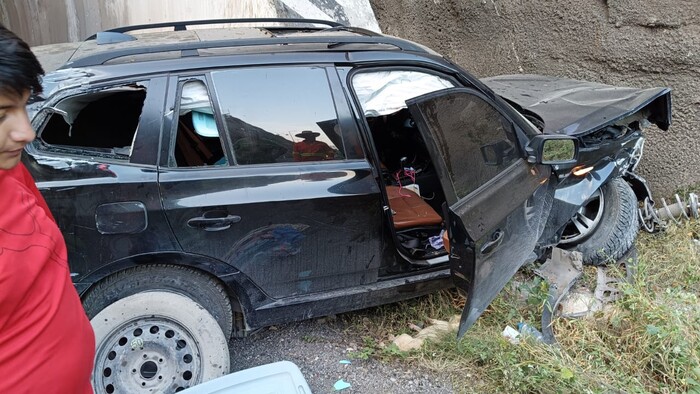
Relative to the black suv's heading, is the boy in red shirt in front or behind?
behind

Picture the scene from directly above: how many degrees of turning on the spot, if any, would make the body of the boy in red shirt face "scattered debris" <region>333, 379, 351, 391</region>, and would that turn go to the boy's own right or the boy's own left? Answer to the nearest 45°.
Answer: approximately 45° to the boy's own left

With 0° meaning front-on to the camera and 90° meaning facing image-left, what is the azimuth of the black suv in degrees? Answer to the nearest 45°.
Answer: approximately 225°

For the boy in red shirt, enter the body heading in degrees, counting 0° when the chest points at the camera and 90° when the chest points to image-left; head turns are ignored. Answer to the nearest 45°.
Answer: approximately 270°

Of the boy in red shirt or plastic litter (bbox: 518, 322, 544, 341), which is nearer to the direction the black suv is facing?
the plastic litter

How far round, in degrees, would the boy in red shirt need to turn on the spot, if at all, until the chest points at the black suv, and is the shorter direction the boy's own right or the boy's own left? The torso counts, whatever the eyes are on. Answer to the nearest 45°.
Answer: approximately 45° to the boy's own left
